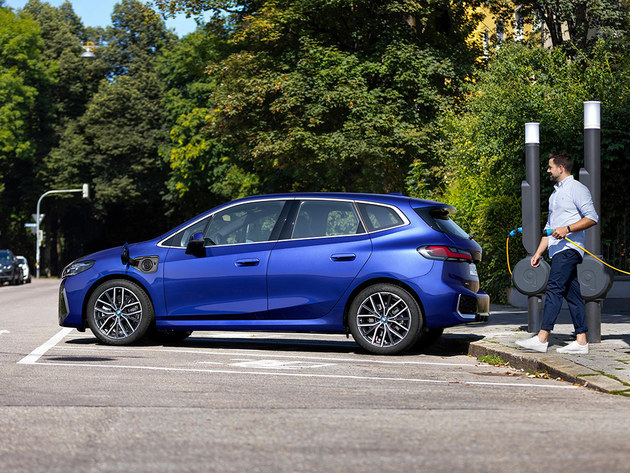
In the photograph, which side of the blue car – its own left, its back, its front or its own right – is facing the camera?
left

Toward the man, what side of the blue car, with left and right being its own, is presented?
back

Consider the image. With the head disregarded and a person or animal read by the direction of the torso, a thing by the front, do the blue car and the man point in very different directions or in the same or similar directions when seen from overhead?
same or similar directions

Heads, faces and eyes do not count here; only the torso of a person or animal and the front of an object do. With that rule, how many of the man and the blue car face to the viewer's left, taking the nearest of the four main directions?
2

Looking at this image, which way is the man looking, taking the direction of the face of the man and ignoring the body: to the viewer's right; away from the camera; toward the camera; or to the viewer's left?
to the viewer's left

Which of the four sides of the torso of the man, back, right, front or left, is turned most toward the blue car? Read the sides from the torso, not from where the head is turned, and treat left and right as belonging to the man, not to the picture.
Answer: front

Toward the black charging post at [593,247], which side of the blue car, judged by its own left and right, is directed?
back

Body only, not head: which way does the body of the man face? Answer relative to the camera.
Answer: to the viewer's left

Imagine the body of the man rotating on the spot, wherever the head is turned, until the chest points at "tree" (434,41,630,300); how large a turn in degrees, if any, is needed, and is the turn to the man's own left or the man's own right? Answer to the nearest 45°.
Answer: approximately 90° to the man's own right

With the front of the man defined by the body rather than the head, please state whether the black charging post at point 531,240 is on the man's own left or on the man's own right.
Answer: on the man's own right

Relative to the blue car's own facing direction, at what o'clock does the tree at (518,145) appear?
The tree is roughly at 4 o'clock from the blue car.

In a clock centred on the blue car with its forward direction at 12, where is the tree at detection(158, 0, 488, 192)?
The tree is roughly at 3 o'clock from the blue car.
